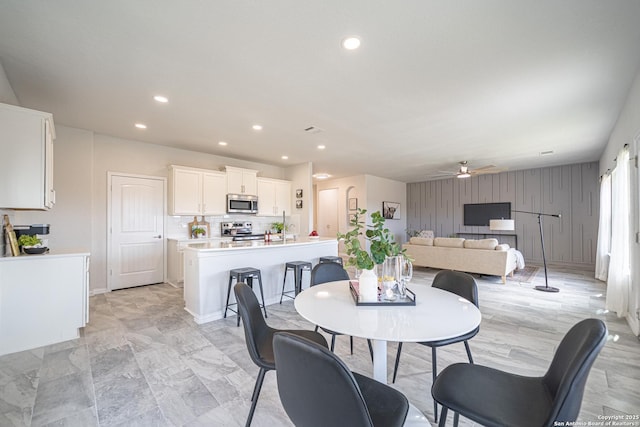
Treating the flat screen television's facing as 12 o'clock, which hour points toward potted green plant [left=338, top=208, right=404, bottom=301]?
The potted green plant is roughly at 12 o'clock from the flat screen television.

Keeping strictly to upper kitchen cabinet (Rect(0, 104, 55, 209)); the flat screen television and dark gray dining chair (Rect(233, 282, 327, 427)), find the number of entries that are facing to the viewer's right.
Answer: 2

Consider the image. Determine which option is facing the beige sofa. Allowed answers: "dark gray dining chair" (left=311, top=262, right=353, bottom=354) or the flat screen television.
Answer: the flat screen television

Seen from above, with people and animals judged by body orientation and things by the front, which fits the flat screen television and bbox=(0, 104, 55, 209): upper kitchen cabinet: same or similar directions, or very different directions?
very different directions

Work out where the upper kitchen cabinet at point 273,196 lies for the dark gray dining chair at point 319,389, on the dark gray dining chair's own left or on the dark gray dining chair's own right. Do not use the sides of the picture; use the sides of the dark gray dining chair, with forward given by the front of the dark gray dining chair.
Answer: on the dark gray dining chair's own left

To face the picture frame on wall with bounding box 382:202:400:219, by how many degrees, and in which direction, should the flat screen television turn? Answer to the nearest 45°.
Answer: approximately 90° to its right

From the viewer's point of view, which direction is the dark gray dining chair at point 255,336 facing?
to the viewer's right

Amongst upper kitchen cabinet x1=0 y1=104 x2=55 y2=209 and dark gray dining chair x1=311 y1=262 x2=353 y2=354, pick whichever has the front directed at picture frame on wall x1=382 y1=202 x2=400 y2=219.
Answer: the upper kitchen cabinet

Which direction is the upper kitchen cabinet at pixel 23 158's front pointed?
to the viewer's right

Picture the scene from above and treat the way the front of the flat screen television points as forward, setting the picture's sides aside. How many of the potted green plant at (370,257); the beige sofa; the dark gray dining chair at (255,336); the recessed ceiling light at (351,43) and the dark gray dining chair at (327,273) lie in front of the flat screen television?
5

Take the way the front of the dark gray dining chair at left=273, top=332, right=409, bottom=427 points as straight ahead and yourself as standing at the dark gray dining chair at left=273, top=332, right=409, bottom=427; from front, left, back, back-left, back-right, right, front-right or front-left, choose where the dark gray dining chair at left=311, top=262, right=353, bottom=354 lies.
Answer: front-left

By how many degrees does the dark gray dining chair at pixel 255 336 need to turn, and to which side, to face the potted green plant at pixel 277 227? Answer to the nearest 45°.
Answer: approximately 90° to its left

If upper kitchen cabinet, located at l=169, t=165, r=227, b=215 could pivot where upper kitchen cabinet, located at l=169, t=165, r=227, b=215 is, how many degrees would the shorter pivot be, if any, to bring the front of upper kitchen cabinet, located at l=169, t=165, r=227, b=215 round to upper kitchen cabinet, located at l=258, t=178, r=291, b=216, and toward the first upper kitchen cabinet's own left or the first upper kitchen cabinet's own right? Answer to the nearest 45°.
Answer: approximately 45° to the first upper kitchen cabinet's own left

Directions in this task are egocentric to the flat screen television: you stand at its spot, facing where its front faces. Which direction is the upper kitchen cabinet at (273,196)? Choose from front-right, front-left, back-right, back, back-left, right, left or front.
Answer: front-right
